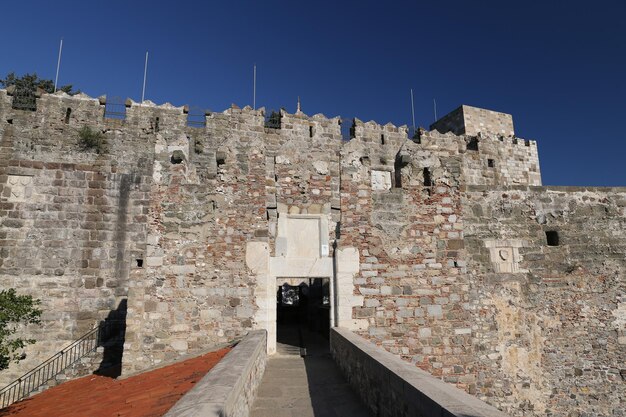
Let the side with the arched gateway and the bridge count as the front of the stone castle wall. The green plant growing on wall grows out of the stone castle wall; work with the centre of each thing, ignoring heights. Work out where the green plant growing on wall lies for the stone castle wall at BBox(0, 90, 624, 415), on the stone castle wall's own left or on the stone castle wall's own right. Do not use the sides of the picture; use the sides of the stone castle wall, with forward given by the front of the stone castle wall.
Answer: on the stone castle wall's own right

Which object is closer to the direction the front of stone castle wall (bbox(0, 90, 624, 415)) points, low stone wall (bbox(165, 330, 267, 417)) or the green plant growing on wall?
the low stone wall

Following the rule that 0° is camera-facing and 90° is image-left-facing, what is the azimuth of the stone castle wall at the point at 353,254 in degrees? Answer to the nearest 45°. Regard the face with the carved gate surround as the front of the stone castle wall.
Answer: approximately 0°

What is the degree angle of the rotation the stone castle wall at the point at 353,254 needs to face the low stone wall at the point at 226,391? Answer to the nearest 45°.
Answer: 0° — it already faces it
